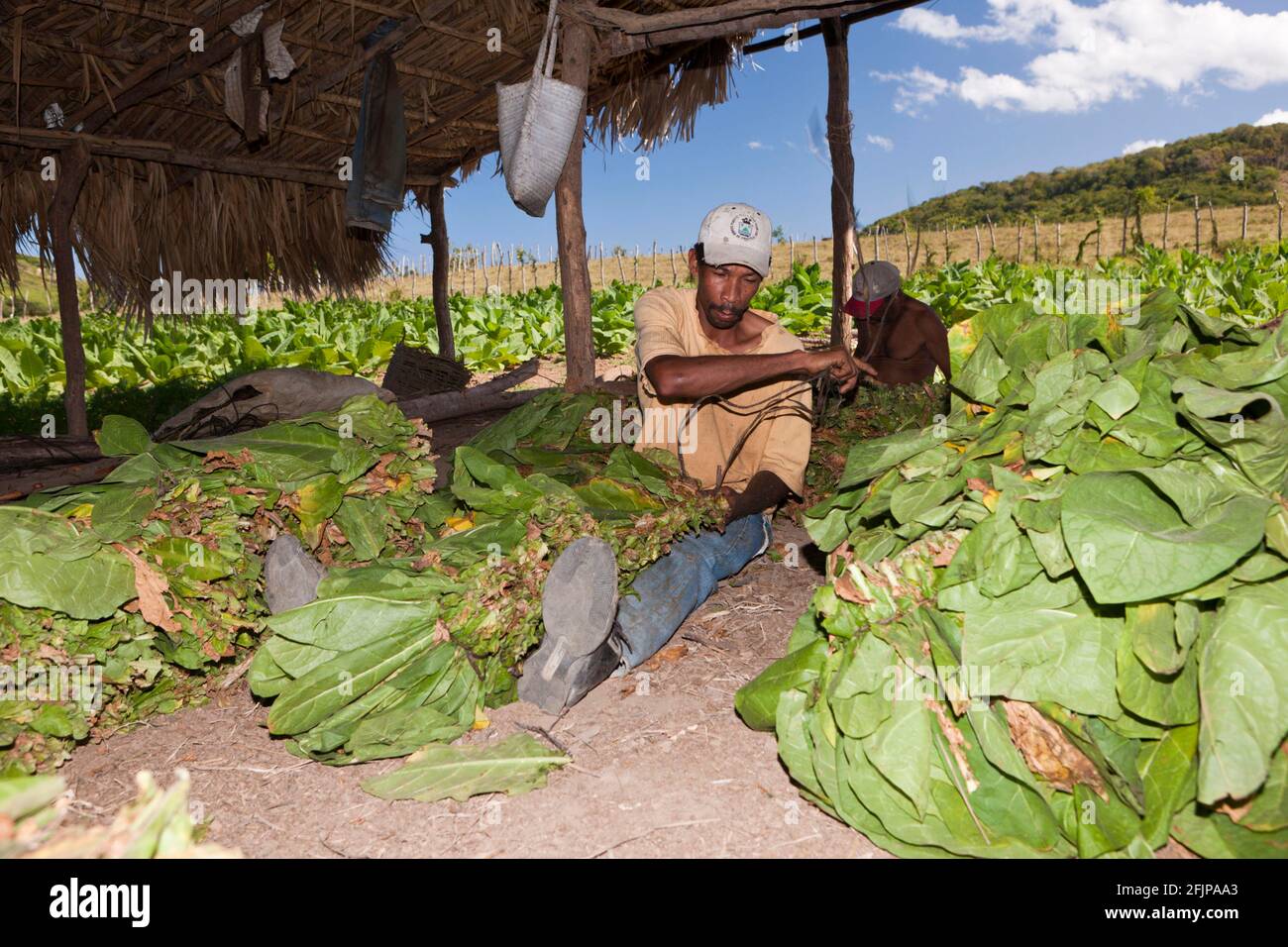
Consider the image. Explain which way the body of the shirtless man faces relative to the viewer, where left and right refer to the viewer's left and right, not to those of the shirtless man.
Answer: facing the viewer and to the left of the viewer

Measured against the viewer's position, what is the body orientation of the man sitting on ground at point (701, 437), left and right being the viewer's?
facing the viewer

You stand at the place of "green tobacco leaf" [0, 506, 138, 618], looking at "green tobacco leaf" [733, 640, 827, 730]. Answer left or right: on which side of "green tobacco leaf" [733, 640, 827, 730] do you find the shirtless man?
left

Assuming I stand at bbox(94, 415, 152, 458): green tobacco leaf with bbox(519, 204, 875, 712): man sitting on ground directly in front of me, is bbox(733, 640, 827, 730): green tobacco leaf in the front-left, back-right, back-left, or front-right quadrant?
front-right

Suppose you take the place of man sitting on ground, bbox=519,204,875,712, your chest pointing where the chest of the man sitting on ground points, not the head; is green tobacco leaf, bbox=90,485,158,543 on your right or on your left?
on your right

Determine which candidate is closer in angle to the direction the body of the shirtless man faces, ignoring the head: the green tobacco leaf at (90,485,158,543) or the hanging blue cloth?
the green tobacco leaf

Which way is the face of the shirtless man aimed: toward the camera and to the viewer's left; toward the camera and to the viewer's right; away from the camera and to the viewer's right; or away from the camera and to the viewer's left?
toward the camera and to the viewer's left
